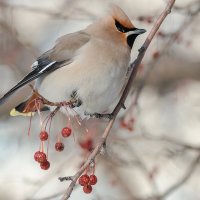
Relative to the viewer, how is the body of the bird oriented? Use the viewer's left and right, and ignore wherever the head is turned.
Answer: facing to the right of the viewer
